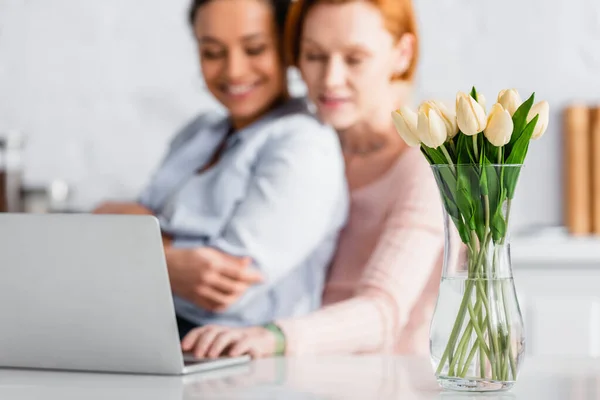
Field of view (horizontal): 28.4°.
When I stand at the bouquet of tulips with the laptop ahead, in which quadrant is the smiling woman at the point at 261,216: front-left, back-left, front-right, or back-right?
front-right

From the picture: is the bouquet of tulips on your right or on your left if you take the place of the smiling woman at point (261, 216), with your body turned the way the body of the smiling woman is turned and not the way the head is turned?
on your left

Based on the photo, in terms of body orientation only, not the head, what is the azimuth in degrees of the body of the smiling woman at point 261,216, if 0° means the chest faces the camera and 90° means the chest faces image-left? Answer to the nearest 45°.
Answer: approximately 45°

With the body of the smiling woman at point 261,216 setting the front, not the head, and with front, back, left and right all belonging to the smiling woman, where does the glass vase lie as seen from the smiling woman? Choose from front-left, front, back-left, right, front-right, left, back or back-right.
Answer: front-left

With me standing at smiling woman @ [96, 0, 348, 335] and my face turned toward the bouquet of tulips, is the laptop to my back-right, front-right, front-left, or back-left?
front-right

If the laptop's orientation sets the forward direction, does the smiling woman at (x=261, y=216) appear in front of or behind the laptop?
in front

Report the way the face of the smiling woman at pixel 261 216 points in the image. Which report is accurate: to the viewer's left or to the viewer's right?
to the viewer's left

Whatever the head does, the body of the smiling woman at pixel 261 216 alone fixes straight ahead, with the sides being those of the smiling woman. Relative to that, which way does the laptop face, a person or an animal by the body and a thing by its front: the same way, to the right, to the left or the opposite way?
the opposite way
